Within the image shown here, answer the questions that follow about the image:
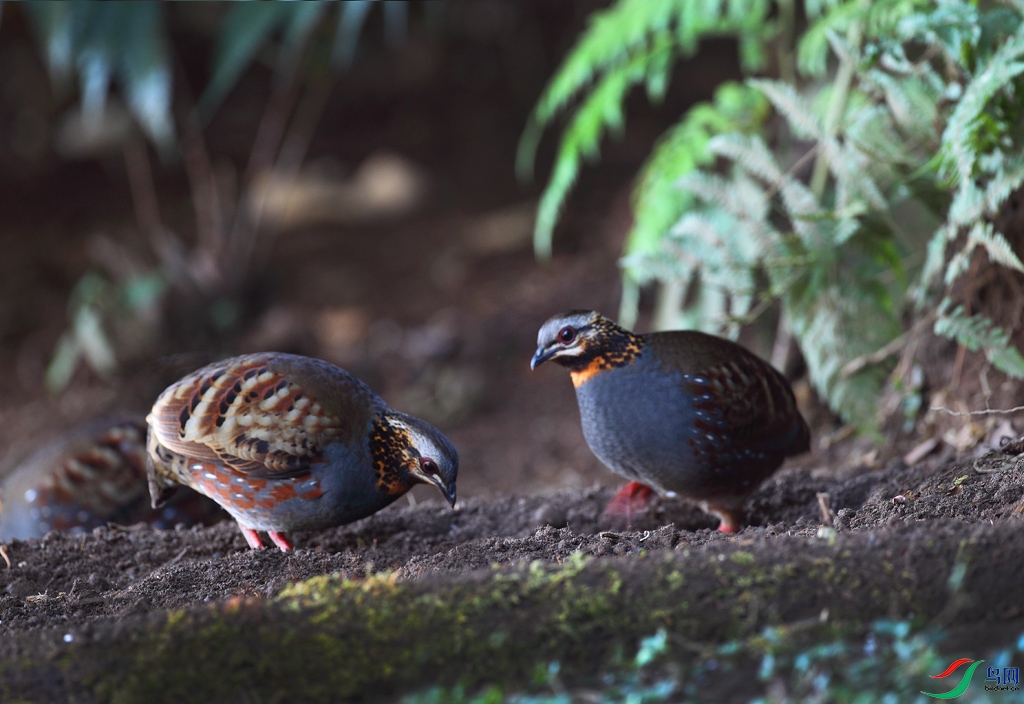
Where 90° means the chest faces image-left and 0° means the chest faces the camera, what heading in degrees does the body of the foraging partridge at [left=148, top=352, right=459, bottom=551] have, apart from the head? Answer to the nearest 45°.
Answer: approximately 270°

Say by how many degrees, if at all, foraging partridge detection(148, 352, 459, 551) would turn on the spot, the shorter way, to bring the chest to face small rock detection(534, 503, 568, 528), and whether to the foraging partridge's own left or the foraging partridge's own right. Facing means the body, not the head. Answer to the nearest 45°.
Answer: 0° — it already faces it

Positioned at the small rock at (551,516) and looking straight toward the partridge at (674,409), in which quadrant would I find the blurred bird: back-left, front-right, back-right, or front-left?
back-left

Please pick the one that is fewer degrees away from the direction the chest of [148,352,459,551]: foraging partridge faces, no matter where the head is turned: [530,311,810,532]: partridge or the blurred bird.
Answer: the partridge

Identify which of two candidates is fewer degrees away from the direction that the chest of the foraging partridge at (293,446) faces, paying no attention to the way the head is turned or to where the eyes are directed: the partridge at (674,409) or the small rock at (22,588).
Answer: the partridge

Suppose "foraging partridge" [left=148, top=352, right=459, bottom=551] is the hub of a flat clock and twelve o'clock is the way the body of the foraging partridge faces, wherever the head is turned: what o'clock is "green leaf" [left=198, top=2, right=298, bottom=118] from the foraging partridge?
The green leaf is roughly at 9 o'clock from the foraging partridge.

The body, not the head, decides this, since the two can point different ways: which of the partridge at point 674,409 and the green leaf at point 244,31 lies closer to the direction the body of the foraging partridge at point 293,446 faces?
the partridge

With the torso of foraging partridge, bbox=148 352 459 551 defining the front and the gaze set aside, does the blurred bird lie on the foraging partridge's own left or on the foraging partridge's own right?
on the foraging partridge's own left
